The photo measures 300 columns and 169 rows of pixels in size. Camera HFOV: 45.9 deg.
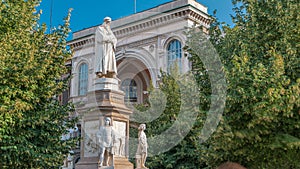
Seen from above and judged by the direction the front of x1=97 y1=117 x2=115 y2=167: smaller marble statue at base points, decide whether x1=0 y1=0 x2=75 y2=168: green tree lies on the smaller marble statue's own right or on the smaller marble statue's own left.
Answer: on the smaller marble statue's own right

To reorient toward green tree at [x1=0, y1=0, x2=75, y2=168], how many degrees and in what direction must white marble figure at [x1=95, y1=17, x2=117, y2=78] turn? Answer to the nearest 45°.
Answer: approximately 135° to its right

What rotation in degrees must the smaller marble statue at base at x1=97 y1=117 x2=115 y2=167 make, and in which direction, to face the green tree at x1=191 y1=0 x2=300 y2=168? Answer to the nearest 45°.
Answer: approximately 90° to its left

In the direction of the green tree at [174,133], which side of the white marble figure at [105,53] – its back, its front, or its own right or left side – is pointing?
left

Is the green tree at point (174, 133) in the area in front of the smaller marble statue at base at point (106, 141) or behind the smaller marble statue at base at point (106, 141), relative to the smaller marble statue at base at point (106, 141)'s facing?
behind

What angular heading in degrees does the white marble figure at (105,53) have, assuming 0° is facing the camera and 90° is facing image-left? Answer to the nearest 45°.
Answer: approximately 315°

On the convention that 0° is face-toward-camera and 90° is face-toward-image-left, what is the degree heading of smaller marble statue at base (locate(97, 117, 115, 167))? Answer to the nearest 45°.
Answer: approximately 0°
